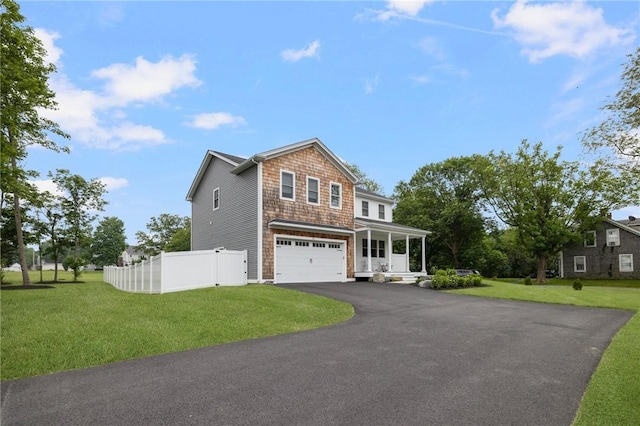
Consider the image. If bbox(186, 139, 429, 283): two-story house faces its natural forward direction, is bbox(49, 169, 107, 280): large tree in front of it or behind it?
behind

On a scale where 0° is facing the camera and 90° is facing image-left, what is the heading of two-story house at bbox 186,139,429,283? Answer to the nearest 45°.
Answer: approximately 315°

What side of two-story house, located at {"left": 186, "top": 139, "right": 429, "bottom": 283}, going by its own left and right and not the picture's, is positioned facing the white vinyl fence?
right

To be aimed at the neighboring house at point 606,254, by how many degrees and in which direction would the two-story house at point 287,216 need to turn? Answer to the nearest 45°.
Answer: approximately 90° to its left

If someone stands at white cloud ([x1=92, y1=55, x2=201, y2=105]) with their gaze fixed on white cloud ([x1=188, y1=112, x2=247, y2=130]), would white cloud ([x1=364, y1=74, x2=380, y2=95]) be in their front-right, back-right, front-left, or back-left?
front-right
